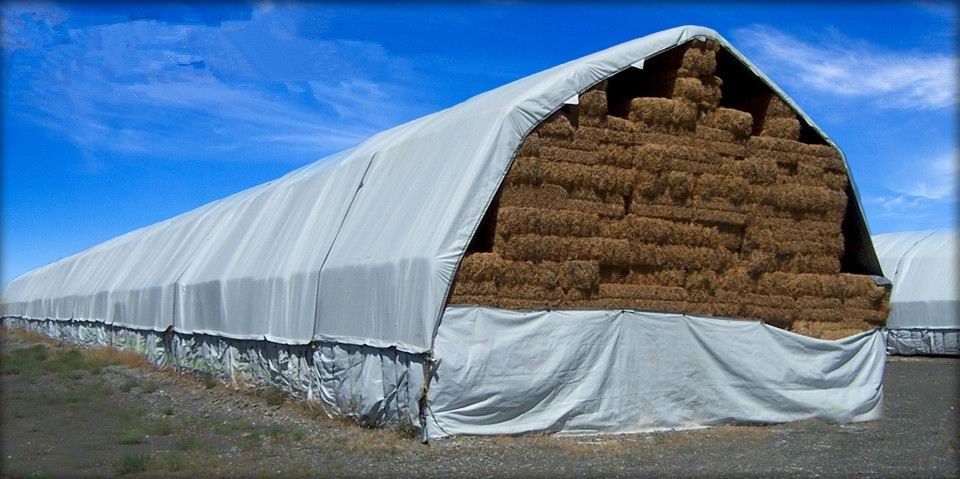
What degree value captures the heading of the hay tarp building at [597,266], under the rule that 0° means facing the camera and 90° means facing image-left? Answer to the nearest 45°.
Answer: approximately 315°

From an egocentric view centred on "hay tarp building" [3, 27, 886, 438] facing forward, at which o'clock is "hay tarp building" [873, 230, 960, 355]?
"hay tarp building" [873, 230, 960, 355] is roughly at 9 o'clock from "hay tarp building" [3, 27, 886, 438].
